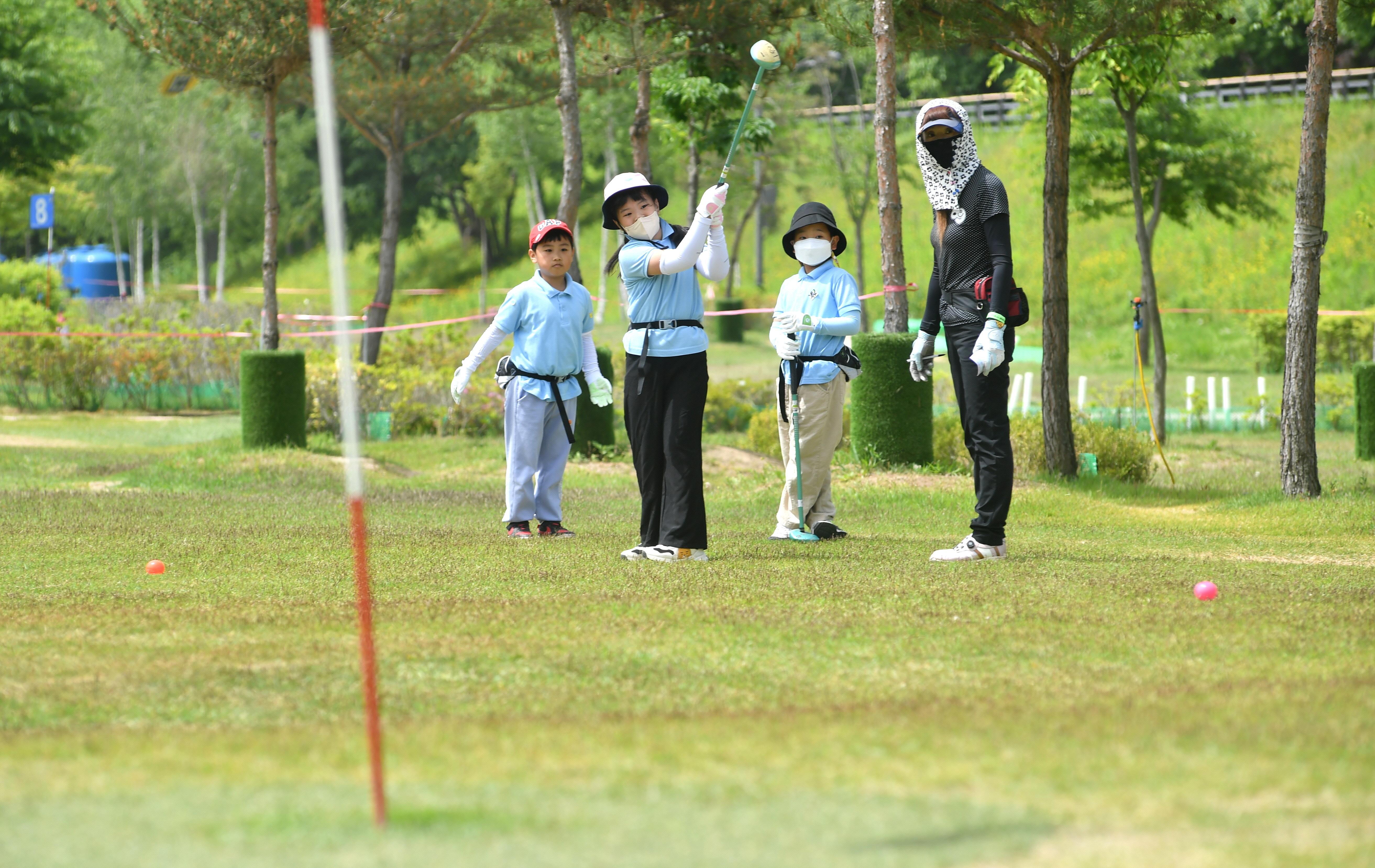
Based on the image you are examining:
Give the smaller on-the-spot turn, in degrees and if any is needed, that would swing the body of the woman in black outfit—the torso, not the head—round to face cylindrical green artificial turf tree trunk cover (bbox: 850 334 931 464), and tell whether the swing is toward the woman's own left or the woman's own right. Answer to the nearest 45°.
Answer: approximately 135° to the woman's own right

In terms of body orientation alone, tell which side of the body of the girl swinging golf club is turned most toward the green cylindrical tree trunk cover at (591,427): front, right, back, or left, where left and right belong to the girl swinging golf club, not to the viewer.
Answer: back

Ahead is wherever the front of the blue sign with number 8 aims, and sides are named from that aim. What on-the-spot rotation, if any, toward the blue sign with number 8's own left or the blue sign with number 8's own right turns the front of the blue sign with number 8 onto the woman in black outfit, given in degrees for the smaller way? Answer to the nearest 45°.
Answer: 0° — it already faces them

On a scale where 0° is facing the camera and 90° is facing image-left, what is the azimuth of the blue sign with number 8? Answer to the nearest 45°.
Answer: approximately 0°

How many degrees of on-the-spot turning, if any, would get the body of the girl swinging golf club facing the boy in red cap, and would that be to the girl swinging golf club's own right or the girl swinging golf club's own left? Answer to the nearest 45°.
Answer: approximately 135° to the girl swinging golf club's own right

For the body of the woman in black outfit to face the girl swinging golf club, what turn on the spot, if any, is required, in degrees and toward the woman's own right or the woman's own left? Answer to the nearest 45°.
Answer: approximately 45° to the woman's own right

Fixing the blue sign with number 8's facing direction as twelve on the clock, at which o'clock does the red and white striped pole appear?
The red and white striped pole is roughly at 12 o'clock from the blue sign with number 8.
